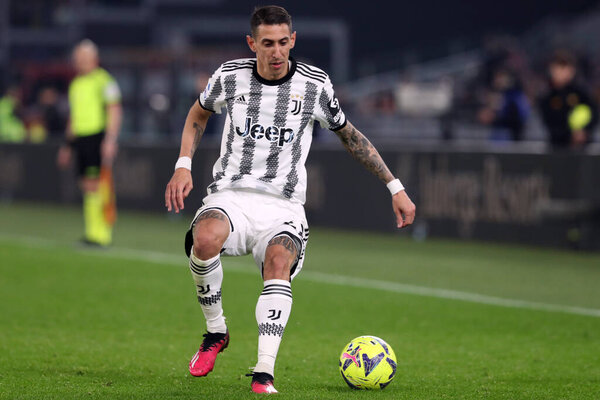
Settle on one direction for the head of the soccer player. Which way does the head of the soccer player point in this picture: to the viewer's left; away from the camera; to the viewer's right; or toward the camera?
toward the camera

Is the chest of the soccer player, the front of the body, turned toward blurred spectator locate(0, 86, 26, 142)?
no

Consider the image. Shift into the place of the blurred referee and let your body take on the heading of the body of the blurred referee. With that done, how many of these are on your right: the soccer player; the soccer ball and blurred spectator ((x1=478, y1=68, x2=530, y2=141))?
0

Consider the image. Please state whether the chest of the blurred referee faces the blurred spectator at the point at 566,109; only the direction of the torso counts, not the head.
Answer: no

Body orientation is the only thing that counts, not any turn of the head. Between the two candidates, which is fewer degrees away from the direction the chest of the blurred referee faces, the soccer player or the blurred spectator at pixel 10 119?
the soccer player

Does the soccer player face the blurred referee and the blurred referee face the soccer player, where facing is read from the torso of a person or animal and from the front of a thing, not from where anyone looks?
no

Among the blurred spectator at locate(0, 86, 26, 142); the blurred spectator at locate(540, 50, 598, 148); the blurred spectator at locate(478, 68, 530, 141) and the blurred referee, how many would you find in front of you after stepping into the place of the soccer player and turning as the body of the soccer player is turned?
0

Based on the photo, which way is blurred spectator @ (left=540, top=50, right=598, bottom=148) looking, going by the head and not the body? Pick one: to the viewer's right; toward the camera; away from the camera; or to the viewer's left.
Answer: toward the camera

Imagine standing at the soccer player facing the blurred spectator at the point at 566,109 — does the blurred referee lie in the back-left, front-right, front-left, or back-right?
front-left

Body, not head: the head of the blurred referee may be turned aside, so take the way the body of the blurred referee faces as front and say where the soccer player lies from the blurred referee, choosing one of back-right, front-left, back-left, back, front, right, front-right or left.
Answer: front-left

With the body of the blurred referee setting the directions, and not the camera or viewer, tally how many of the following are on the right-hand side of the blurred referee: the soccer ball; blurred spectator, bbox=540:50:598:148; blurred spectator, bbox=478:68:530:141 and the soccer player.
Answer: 0

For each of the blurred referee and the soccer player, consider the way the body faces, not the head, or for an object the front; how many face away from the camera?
0

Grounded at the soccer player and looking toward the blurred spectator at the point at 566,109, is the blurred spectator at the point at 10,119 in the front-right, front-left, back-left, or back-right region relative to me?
front-left

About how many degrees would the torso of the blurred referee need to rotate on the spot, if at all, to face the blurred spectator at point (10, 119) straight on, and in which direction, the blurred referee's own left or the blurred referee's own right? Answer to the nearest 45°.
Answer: approximately 135° to the blurred referee's own right

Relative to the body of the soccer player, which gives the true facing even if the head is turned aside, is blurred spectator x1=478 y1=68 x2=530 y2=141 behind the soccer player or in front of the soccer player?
behind

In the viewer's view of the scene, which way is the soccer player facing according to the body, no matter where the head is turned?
toward the camera
